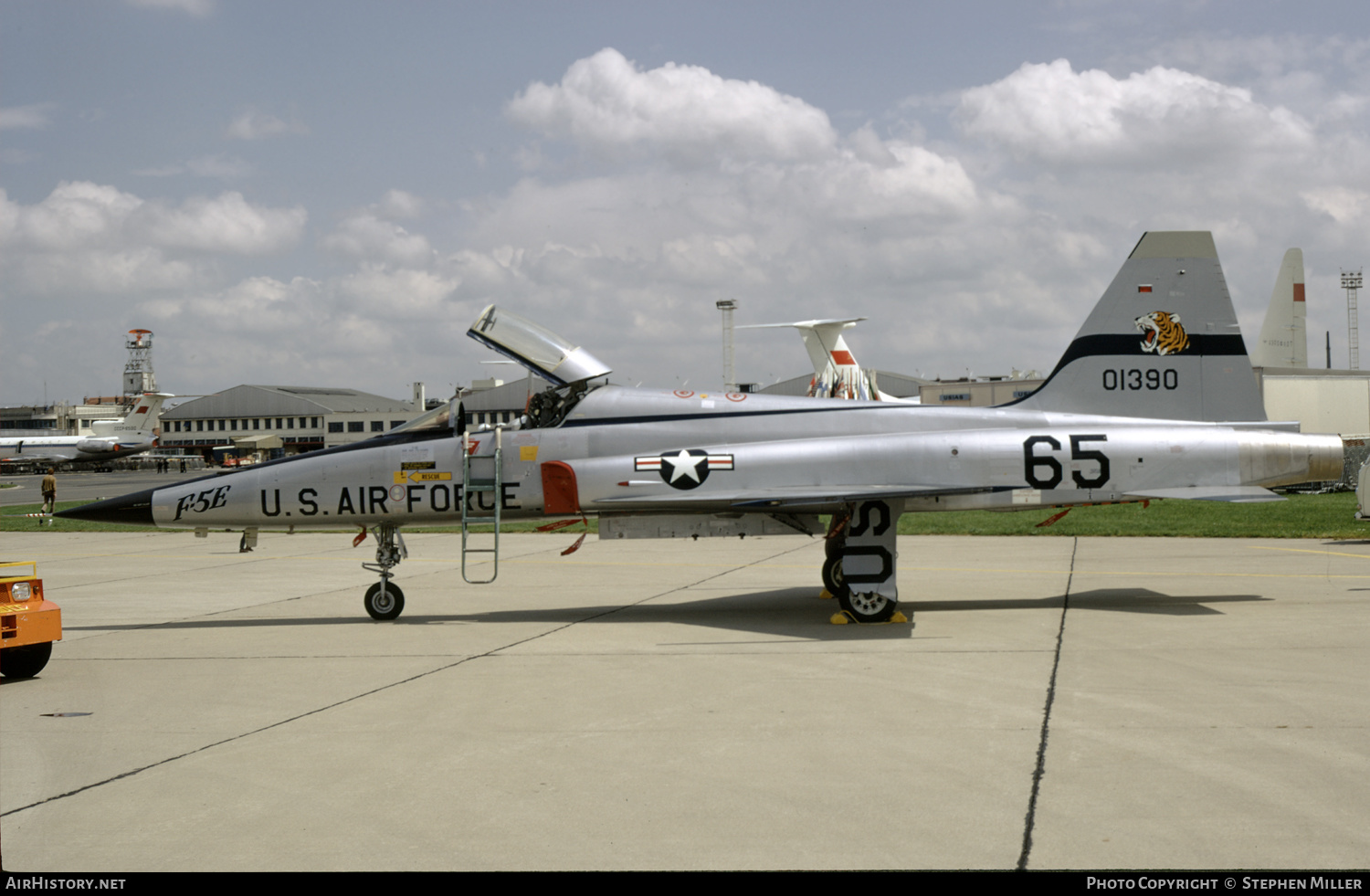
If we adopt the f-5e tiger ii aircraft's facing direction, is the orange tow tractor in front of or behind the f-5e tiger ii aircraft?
in front

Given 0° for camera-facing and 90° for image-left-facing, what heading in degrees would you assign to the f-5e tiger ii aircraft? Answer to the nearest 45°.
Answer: approximately 90°
